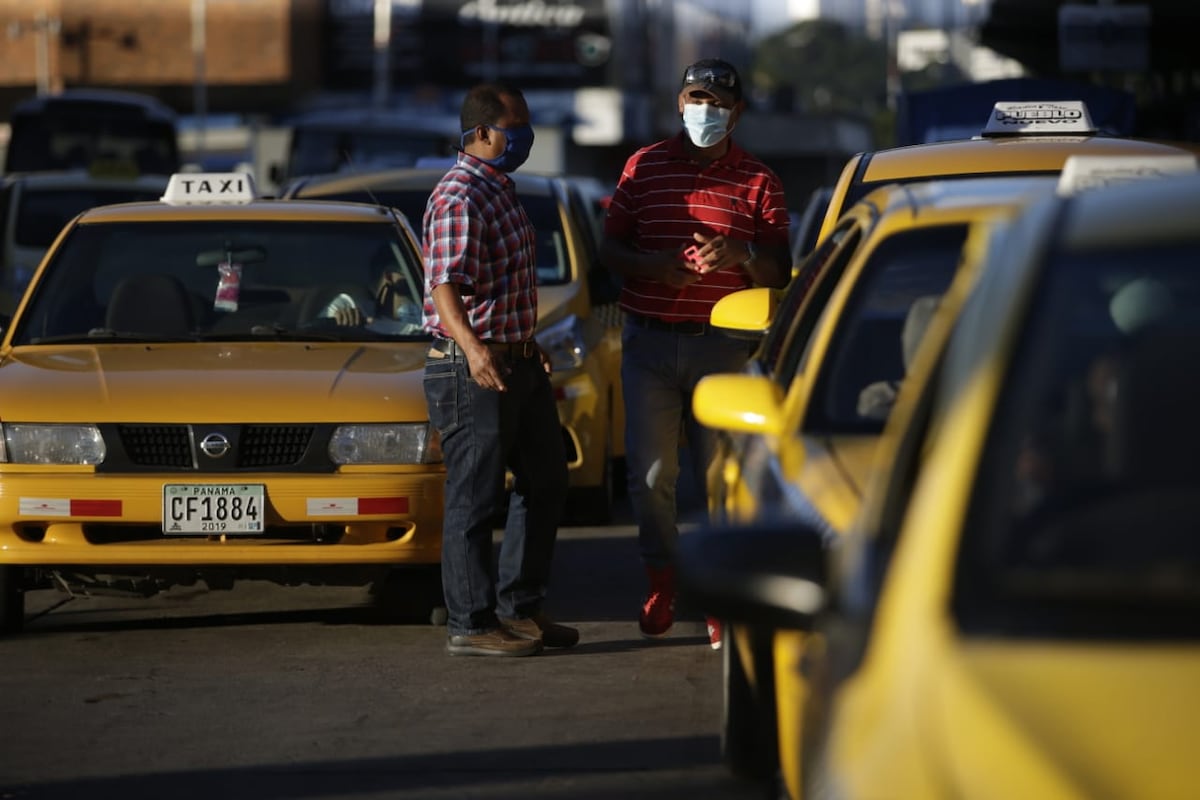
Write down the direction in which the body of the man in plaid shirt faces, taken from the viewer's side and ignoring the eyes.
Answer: to the viewer's right

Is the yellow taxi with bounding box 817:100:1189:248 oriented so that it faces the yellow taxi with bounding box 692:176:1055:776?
yes

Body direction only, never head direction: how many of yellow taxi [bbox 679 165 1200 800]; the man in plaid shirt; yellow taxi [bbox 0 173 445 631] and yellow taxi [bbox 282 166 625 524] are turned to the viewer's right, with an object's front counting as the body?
1

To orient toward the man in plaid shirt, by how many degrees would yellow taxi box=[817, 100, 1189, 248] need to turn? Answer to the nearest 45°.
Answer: approximately 45° to its right

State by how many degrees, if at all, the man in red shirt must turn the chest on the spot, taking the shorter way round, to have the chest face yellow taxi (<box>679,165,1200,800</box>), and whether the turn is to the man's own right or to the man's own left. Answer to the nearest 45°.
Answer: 0° — they already face it

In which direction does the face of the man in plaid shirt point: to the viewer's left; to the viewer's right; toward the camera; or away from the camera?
to the viewer's right

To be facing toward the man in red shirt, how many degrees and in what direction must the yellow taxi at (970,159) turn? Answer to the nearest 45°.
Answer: approximately 45° to its right

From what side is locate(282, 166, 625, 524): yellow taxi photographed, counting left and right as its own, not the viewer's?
front

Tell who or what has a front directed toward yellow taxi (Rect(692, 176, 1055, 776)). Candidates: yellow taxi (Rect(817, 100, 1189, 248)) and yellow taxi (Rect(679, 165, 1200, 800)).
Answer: yellow taxi (Rect(817, 100, 1189, 248))

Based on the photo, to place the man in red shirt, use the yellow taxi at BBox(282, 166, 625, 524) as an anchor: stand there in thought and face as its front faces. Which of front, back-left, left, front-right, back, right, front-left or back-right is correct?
front

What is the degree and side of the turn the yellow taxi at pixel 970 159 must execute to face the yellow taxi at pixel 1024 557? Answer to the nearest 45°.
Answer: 0° — it already faces it

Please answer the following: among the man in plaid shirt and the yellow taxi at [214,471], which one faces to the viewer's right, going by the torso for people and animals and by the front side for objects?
the man in plaid shirt
